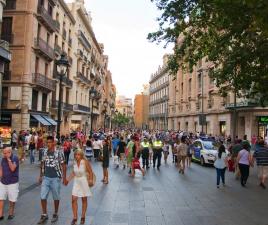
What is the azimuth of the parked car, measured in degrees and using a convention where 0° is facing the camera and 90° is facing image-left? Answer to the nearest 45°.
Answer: approximately 315°

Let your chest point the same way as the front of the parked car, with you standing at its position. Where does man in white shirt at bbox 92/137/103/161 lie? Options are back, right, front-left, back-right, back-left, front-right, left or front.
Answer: back-right
